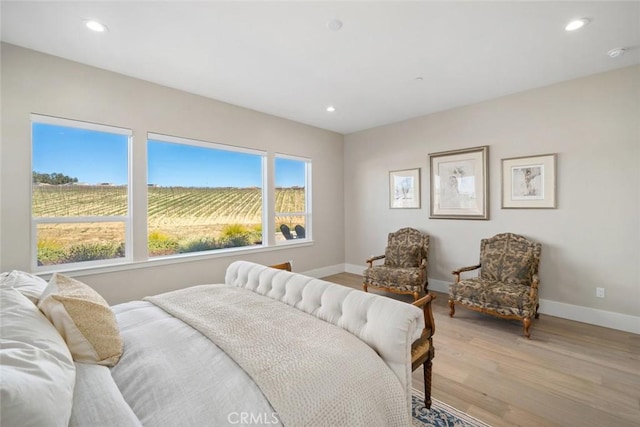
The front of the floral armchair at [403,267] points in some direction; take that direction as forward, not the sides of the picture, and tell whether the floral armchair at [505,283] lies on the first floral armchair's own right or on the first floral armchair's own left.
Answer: on the first floral armchair's own left

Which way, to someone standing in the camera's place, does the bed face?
facing away from the viewer and to the right of the viewer

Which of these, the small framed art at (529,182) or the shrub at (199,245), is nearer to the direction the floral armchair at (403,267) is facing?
the shrub

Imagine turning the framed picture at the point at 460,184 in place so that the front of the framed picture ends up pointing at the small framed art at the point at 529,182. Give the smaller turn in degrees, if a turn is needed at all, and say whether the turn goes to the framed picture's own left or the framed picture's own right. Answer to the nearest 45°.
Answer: approximately 135° to the framed picture's own left

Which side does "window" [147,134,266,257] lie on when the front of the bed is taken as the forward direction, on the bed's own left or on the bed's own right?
on the bed's own left

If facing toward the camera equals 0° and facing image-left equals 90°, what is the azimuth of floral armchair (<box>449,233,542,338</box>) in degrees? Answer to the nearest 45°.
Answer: approximately 45°
